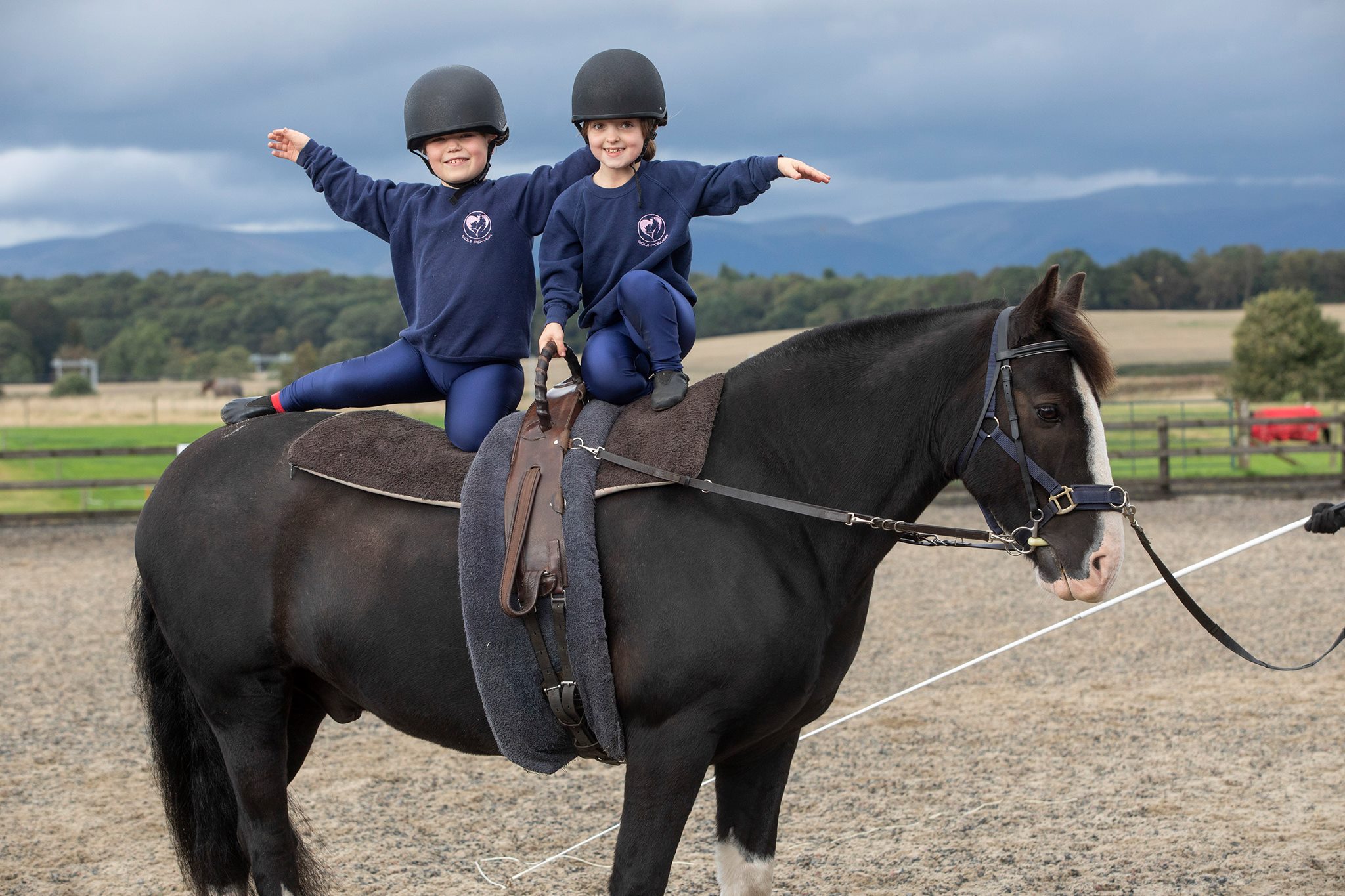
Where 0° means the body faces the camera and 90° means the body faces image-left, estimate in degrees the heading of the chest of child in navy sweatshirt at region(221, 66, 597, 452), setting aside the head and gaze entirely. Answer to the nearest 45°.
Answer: approximately 0°

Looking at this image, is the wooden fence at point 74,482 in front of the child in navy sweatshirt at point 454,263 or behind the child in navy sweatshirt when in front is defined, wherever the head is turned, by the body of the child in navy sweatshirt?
behind

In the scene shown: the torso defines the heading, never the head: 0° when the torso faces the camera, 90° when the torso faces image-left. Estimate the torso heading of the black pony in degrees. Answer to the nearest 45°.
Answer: approximately 270°

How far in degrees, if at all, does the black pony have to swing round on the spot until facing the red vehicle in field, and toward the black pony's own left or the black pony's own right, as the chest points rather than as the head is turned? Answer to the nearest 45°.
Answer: approximately 45° to the black pony's own left

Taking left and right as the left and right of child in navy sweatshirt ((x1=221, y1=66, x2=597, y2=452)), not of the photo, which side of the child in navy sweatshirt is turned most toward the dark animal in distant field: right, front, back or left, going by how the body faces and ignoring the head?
back
